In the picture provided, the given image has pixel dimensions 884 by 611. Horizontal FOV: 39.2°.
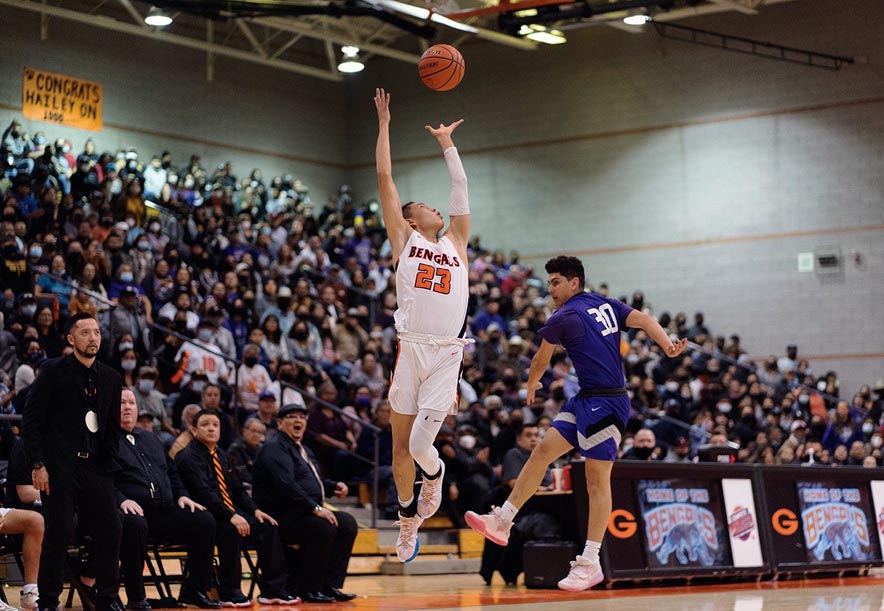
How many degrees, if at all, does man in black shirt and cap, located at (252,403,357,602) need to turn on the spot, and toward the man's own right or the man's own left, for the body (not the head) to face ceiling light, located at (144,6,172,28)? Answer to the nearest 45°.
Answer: approximately 135° to the man's own left

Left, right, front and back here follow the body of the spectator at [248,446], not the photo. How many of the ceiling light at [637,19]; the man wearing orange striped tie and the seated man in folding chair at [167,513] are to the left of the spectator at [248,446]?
1

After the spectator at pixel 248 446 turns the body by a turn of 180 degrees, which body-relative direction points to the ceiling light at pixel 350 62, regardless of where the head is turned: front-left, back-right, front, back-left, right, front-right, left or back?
front-right

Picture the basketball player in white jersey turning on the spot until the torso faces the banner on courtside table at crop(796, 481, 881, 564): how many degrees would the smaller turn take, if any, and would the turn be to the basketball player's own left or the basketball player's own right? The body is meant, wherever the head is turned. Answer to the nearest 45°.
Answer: approximately 90° to the basketball player's own left

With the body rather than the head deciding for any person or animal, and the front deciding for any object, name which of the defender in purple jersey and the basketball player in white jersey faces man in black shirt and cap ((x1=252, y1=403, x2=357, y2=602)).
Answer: the defender in purple jersey

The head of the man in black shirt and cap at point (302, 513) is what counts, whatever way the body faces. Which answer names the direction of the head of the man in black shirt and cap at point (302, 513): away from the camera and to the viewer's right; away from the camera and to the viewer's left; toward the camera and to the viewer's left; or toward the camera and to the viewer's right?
toward the camera and to the viewer's right

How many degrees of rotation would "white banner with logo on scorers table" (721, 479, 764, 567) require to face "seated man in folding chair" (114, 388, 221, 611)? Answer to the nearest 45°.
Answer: approximately 45° to its right

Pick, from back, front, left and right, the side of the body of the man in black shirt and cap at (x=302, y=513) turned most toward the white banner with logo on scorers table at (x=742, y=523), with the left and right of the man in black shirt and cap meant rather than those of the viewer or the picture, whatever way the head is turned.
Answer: left

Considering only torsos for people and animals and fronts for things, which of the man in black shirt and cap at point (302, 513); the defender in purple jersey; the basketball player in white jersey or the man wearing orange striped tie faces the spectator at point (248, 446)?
the defender in purple jersey

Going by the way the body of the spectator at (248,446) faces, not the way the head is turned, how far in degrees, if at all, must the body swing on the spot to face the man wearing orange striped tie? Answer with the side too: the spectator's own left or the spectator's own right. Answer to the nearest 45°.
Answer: approximately 45° to the spectator's own right

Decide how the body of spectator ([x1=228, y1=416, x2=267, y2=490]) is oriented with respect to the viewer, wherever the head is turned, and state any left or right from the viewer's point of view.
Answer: facing the viewer and to the right of the viewer

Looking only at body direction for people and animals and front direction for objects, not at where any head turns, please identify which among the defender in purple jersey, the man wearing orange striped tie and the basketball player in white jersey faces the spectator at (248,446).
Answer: the defender in purple jersey
